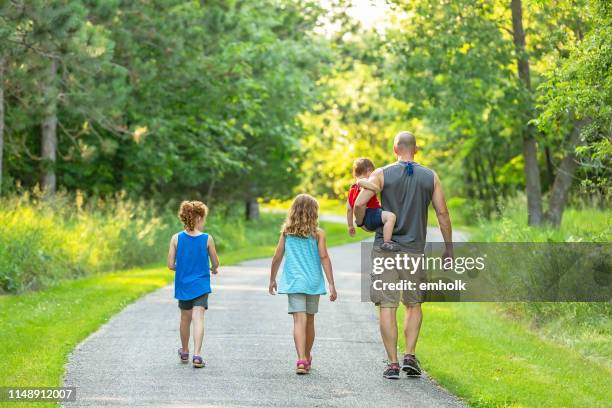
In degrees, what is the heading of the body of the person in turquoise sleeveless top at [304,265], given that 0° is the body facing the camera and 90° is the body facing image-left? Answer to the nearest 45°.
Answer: approximately 180°

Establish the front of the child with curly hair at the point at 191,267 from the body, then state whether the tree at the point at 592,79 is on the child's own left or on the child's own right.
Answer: on the child's own right

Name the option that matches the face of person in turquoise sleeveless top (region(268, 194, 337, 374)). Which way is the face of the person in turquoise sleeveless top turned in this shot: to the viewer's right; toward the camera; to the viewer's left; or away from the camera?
away from the camera

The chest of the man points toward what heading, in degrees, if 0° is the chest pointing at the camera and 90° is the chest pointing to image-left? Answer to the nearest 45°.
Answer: approximately 180°

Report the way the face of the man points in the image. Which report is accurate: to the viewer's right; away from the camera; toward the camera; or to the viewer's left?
away from the camera

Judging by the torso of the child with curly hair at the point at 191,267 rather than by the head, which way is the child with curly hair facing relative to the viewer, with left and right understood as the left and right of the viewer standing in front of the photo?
facing away from the viewer
